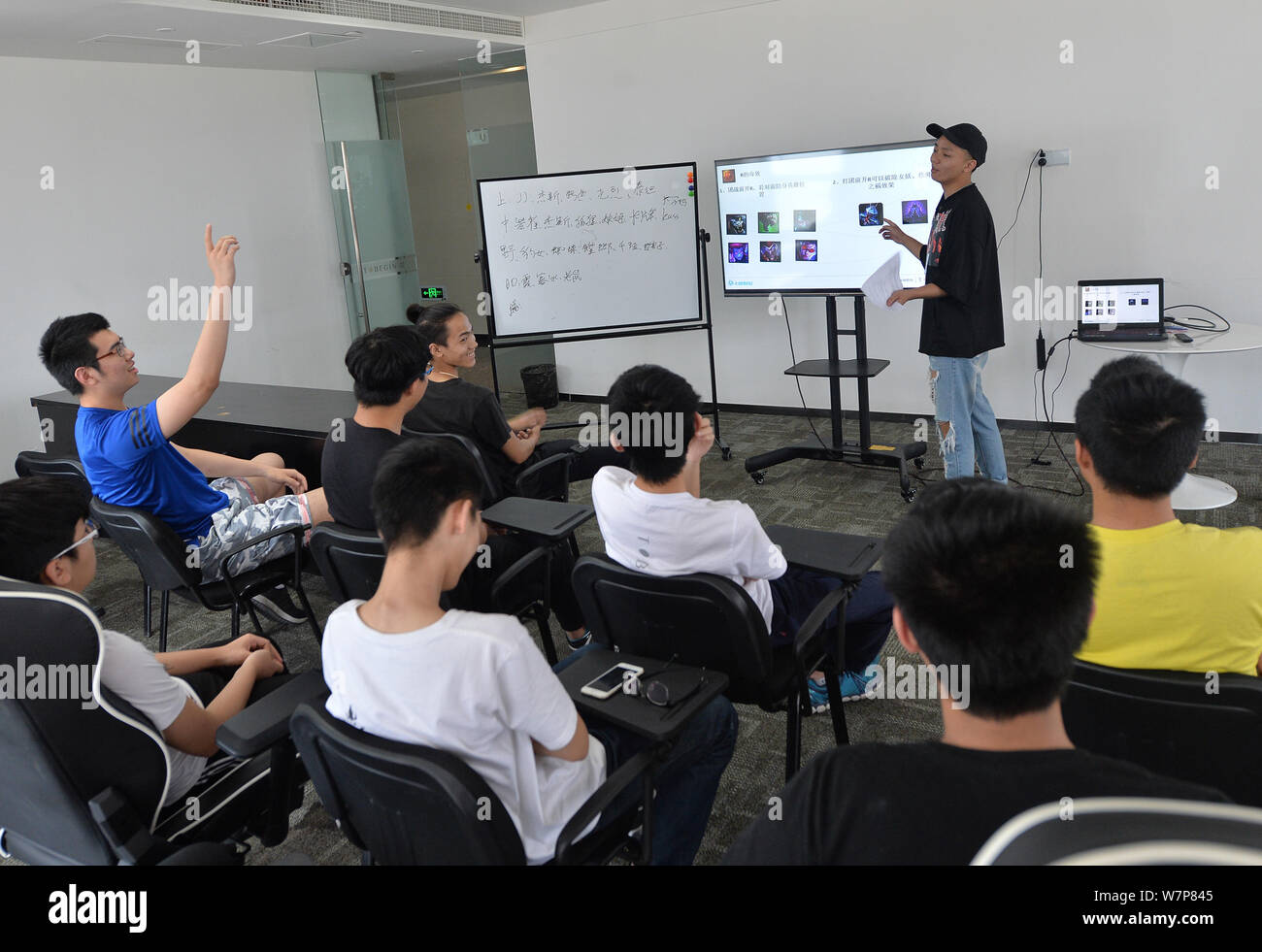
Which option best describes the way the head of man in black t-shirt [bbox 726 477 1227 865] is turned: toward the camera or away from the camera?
away from the camera

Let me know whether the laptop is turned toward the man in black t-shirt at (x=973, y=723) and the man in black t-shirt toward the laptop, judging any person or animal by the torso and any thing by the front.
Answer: yes

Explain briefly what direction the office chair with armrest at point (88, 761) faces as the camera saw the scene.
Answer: facing away from the viewer and to the right of the viewer

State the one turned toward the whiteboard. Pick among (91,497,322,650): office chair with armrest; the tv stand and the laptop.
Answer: the office chair with armrest

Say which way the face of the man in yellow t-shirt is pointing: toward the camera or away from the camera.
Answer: away from the camera

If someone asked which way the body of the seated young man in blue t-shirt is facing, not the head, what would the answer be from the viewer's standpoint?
to the viewer's right

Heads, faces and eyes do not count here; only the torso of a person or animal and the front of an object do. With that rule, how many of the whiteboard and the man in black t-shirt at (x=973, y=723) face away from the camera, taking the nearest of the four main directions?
1

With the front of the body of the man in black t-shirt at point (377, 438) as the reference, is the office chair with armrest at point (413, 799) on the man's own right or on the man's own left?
on the man's own right

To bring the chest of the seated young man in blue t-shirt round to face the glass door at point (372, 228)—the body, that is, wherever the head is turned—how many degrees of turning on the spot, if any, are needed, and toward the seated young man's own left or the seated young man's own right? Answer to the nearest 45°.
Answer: approximately 90° to the seated young man's own left
